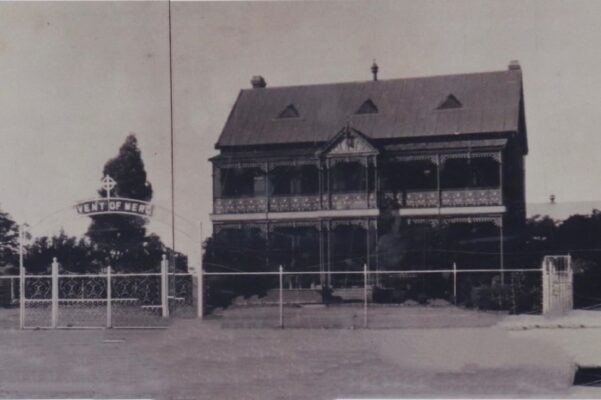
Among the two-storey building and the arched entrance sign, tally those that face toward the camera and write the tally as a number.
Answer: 2

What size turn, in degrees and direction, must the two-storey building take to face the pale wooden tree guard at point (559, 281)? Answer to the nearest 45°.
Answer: approximately 90° to its left

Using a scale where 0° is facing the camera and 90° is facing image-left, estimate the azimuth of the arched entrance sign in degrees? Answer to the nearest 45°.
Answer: approximately 0°

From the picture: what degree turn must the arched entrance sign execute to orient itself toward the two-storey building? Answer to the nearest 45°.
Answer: approximately 90° to its left

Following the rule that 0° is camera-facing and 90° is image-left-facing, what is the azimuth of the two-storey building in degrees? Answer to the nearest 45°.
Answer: approximately 0°

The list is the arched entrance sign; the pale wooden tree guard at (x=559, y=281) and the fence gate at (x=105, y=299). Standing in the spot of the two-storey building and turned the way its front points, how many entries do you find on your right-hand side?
2

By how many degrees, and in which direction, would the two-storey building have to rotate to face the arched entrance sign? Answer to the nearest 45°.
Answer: approximately 90° to its right
